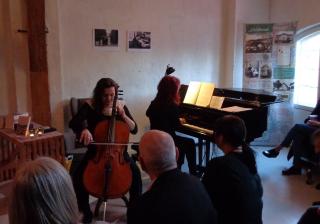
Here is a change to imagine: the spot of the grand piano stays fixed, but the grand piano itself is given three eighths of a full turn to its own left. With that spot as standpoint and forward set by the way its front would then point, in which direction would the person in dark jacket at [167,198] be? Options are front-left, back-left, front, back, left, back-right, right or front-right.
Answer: right

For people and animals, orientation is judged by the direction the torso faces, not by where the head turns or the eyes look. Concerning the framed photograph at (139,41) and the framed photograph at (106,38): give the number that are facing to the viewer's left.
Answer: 0

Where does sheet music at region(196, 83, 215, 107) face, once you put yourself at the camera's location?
facing the viewer and to the left of the viewer

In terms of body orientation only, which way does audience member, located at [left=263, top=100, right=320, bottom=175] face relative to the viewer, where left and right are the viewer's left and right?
facing to the left of the viewer

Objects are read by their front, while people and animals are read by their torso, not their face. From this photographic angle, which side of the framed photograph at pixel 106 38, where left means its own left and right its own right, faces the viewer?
front

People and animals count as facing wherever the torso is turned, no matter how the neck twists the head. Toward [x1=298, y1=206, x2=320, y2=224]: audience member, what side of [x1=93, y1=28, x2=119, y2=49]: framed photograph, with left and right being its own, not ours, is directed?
front

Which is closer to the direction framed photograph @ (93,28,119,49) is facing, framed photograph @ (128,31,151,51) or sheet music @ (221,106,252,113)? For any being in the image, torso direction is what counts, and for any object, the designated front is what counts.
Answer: the sheet music

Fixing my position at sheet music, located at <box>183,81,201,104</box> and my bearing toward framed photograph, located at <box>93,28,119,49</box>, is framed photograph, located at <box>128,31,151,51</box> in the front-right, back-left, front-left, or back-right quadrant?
front-right

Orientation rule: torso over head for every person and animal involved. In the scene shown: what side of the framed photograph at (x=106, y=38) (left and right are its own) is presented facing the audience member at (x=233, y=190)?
front

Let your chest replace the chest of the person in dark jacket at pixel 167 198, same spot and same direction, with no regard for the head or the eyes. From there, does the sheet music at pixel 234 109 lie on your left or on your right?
on your right

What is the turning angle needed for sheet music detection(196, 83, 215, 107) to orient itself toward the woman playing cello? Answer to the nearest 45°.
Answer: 0° — it already faces them

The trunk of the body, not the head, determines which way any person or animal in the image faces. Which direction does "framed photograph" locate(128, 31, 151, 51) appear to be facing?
toward the camera

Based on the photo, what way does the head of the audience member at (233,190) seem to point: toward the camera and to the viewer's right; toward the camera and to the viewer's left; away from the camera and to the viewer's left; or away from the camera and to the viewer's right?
away from the camera and to the viewer's left

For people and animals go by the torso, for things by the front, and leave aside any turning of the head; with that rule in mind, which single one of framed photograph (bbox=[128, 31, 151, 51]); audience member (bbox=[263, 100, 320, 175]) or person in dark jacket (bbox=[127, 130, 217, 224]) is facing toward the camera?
the framed photograph

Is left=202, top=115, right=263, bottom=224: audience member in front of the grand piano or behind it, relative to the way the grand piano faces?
in front
